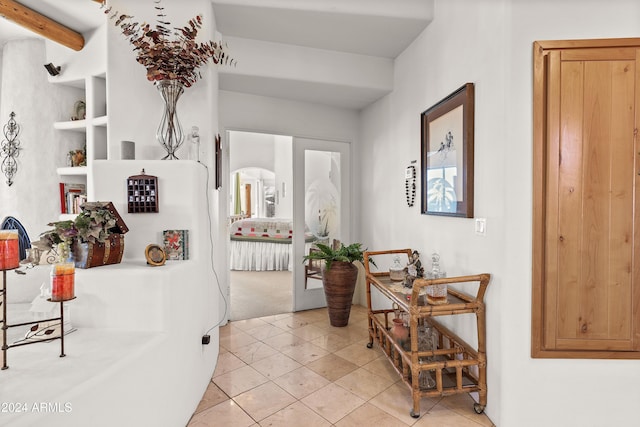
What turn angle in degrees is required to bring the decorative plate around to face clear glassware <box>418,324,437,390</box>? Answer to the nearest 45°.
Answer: approximately 90° to its left

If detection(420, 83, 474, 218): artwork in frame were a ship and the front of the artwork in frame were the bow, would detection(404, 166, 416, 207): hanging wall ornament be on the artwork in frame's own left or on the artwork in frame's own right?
on the artwork in frame's own right

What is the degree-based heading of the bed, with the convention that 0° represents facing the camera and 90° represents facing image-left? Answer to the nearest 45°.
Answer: approximately 0°

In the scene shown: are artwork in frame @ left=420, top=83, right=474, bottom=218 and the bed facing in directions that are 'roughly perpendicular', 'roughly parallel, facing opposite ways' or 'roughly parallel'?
roughly perpendicular

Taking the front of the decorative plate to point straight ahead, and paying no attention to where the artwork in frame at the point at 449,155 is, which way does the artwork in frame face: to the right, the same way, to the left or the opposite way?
to the right

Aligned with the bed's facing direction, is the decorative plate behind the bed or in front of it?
in front

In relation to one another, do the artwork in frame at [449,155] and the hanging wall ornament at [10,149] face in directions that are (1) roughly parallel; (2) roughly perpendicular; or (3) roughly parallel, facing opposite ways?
roughly perpendicular

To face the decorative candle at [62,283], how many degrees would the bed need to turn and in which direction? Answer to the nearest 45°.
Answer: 0° — it already faces it

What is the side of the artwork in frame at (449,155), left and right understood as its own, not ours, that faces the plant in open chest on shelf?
front

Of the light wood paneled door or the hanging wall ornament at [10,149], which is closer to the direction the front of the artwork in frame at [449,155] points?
the hanging wall ornament

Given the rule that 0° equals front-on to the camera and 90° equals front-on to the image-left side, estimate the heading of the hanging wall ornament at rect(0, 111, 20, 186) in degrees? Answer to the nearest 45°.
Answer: approximately 0°
